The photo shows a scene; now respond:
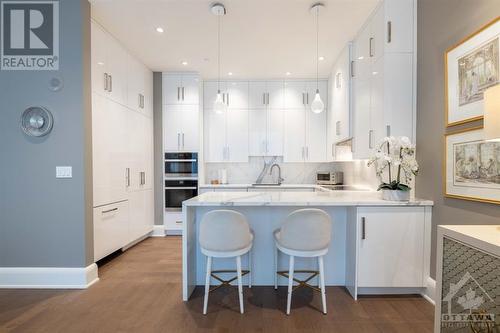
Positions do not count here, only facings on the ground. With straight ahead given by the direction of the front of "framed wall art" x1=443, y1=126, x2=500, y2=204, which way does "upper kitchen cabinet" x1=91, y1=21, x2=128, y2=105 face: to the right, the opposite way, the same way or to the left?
the opposite way

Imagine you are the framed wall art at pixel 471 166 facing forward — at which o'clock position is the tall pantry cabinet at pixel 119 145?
The tall pantry cabinet is roughly at 1 o'clock from the framed wall art.

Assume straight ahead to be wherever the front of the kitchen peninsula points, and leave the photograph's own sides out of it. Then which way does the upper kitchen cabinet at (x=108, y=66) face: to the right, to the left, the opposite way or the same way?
to the left

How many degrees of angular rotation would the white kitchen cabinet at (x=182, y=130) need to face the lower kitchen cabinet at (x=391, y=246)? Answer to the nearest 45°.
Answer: approximately 45° to its left

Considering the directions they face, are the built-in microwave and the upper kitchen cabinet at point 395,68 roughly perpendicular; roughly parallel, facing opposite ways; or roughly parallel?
roughly perpendicular

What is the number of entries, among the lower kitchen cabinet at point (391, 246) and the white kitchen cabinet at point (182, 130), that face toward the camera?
2

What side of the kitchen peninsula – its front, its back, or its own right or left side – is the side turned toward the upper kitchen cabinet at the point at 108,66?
right
